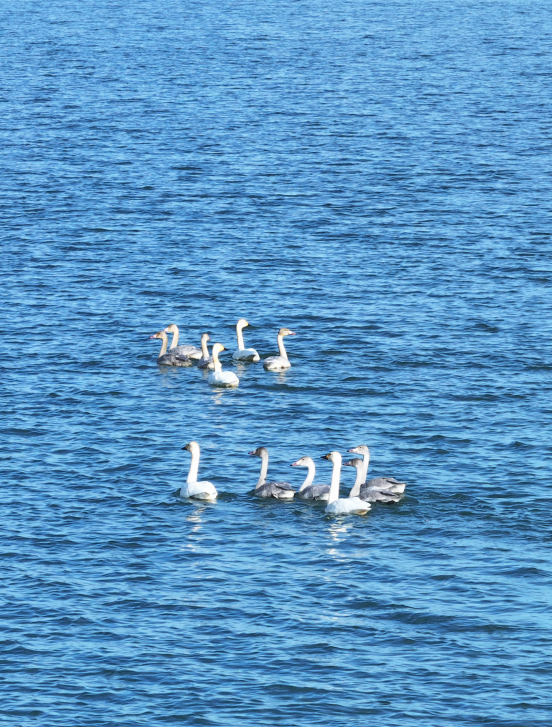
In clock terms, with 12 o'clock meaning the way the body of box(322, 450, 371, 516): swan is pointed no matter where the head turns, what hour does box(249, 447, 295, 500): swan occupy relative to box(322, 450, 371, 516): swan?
box(249, 447, 295, 500): swan is roughly at 1 o'clock from box(322, 450, 371, 516): swan.

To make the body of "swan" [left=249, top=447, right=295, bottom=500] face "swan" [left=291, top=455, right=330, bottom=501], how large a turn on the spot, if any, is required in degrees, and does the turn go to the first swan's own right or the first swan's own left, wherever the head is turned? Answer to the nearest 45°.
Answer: approximately 180°

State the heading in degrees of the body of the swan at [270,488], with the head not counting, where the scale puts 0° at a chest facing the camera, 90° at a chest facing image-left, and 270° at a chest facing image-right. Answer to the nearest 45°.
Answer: approximately 90°

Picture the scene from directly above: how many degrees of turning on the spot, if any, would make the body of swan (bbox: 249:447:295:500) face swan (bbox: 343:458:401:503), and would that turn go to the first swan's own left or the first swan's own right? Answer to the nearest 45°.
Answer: approximately 180°

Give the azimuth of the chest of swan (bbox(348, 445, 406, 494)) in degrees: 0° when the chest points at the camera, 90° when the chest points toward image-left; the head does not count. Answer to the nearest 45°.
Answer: approximately 90°

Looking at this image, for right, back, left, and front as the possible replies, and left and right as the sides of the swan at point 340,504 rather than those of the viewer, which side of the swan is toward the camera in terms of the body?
left

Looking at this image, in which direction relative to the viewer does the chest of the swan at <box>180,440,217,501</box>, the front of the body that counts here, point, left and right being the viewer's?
facing to the left of the viewer

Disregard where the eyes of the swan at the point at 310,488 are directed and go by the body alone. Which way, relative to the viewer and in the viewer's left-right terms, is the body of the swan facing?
facing to the left of the viewer

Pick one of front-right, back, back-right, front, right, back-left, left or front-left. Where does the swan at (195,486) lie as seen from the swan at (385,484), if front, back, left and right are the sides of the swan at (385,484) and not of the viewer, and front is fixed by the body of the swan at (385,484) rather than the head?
front

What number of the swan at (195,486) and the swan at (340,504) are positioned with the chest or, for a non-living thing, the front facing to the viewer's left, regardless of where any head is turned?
2

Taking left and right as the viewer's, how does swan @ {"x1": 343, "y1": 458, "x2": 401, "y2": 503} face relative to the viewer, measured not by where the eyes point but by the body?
facing to the left of the viewer
